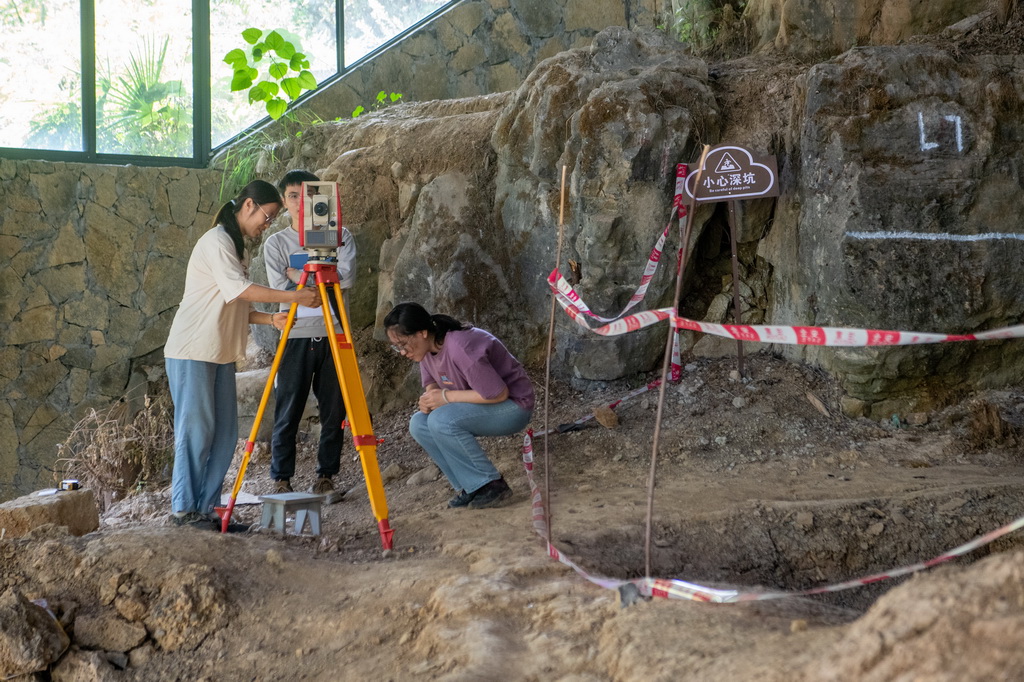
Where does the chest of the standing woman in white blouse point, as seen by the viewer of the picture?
to the viewer's right

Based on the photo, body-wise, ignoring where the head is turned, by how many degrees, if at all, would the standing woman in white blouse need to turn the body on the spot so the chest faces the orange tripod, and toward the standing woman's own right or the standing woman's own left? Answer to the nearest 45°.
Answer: approximately 45° to the standing woman's own right

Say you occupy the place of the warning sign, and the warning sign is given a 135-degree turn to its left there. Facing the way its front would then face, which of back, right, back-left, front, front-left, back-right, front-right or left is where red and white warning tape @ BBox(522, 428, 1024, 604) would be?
back-right

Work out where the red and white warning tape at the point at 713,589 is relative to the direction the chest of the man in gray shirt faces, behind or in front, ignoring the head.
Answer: in front

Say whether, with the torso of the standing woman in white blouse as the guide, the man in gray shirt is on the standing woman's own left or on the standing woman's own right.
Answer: on the standing woman's own left

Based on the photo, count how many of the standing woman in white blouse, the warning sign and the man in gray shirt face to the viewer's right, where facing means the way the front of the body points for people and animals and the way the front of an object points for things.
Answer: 1

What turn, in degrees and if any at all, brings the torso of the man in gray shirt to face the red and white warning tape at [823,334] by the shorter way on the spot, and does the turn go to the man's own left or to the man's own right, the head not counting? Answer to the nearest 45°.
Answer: approximately 45° to the man's own left

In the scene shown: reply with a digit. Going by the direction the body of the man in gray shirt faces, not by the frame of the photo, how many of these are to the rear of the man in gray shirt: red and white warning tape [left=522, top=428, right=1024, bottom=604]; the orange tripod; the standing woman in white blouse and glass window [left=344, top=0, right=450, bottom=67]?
1

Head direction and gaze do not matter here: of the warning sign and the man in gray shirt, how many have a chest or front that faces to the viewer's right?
0

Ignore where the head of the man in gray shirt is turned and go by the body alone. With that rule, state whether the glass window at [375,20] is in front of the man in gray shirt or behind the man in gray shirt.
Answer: behind

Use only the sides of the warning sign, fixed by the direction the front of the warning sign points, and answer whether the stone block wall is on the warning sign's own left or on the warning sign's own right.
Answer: on the warning sign's own right

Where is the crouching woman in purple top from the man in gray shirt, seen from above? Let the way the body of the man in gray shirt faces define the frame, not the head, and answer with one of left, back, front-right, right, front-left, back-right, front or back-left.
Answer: front-left
